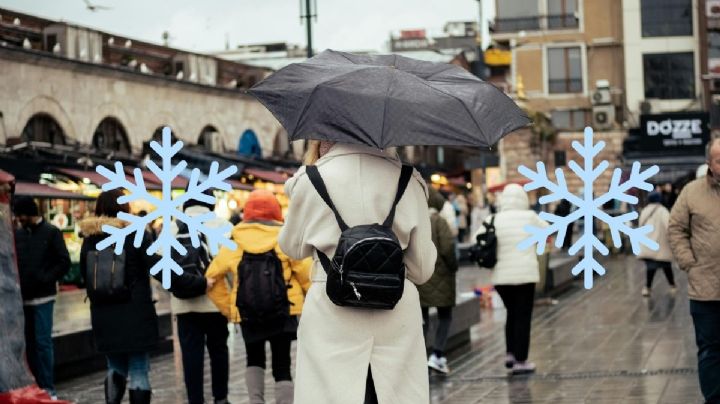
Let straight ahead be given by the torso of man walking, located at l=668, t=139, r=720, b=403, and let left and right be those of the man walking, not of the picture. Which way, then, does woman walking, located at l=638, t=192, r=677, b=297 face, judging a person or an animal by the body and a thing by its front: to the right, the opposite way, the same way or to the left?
the opposite way

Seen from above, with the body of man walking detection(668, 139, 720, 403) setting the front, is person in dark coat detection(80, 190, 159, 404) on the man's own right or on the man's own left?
on the man's own right

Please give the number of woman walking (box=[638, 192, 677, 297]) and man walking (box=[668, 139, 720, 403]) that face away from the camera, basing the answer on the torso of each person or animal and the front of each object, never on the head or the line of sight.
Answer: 1

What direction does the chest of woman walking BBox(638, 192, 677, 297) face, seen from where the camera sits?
away from the camera

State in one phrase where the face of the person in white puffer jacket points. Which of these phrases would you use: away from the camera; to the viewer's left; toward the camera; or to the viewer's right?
away from the camera

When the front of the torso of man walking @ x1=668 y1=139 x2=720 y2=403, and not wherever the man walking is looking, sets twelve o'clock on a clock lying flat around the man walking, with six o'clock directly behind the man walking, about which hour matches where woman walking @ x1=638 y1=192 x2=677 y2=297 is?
The woman walking is roughly at 6 o'clock from the man walking.

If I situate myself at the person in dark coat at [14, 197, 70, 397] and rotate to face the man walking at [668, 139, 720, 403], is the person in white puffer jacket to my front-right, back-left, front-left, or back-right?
front-left

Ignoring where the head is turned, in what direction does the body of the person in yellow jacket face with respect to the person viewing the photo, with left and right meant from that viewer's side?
facing away from the viewer

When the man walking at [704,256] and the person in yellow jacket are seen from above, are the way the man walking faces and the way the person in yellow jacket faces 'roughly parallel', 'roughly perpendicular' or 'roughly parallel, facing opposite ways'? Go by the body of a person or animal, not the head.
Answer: roughly parallel, facing opposite ways

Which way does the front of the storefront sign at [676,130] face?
toward the camera

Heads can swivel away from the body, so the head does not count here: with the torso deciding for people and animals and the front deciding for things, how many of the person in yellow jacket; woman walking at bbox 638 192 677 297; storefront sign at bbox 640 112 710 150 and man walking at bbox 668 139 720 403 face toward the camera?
2

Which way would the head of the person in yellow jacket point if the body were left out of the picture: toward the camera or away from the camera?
away from the camera

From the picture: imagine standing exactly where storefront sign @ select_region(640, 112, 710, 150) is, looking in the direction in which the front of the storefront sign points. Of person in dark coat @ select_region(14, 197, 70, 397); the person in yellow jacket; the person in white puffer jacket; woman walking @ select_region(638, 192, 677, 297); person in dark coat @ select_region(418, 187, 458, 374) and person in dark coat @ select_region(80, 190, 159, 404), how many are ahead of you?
6

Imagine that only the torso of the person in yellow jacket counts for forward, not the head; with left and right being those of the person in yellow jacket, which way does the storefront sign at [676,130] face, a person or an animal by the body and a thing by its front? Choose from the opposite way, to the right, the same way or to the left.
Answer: the opposite way

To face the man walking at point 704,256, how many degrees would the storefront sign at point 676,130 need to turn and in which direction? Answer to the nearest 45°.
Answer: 0° — it already faces them
